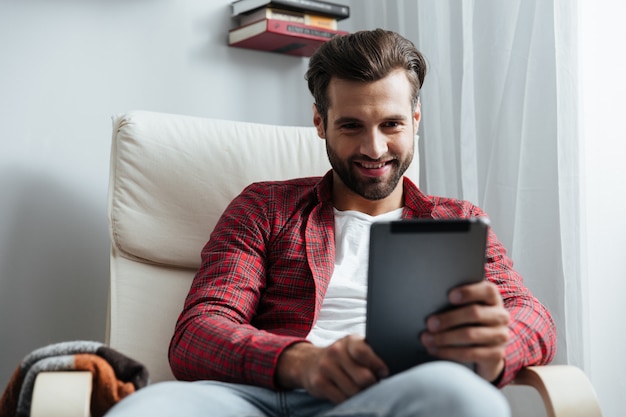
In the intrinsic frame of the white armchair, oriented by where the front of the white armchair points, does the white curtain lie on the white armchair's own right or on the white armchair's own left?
on the white armchair's own left

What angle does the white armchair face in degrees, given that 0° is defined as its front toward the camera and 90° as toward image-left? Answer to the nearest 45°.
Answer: approximately 315°
